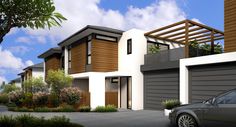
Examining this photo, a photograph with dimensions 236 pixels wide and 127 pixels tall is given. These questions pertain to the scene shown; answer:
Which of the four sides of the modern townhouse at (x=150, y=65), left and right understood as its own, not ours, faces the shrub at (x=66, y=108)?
right

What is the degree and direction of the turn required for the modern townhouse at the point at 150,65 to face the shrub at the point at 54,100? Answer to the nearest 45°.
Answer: approximately 90° to its right

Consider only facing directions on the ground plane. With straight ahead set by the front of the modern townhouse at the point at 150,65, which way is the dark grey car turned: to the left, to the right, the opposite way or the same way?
to the right

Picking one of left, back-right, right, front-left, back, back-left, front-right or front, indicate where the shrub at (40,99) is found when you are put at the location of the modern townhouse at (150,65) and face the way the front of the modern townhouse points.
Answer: right

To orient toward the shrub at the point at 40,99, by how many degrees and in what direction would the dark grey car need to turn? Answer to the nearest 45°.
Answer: approximately 45° to its right

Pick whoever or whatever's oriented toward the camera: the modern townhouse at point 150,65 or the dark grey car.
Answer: the modern townhouse

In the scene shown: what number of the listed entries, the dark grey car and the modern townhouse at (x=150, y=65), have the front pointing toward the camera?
1

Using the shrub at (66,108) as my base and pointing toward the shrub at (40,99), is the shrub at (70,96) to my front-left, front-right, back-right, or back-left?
front-right

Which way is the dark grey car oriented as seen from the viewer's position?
to the viewer's left

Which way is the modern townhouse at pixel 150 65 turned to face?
toward the camera
